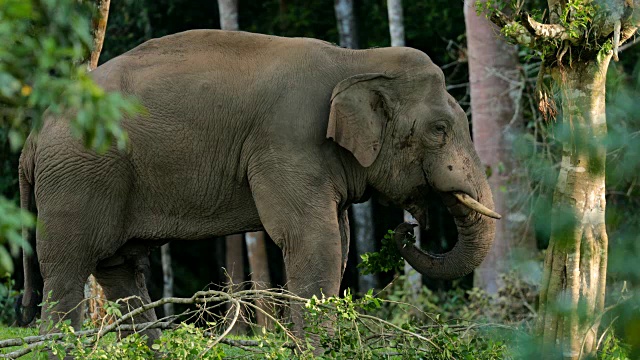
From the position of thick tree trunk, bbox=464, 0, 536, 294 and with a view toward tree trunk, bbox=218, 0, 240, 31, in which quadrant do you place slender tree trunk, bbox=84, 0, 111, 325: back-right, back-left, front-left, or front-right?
front-left

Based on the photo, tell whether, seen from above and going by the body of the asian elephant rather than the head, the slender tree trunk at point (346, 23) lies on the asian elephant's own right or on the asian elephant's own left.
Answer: on the asian elephant's own left

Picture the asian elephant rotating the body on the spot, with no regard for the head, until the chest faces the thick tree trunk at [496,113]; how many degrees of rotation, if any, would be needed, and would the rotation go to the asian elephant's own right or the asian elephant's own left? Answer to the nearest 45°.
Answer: approximately 45° to the asian elephant's own left

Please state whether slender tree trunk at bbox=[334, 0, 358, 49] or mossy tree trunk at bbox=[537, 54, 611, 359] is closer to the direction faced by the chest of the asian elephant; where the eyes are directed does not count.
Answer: the mossy tree trunk

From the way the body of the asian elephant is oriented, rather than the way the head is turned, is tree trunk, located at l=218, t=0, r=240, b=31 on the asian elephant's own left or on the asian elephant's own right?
on the asian elephant's own left

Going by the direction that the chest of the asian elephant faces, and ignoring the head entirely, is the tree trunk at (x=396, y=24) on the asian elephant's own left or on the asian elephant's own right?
on the asian elephant's own left

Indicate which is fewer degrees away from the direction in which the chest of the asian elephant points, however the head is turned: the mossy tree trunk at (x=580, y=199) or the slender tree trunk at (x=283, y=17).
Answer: the mossy tree trunk

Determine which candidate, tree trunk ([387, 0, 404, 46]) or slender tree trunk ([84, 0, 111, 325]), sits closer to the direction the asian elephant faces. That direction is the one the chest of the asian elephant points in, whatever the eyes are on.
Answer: the tree trunk

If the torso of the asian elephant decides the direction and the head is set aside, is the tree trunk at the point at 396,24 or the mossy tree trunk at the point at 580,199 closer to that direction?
the mossy tree trunk

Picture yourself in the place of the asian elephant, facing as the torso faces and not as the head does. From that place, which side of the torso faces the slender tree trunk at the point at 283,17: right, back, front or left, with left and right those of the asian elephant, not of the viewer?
left

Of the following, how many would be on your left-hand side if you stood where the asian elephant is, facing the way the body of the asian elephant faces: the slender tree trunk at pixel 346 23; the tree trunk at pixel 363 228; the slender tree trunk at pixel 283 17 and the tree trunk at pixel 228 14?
4

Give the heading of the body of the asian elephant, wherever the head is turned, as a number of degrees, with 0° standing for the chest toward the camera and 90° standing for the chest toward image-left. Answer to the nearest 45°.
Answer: approximately 270°
